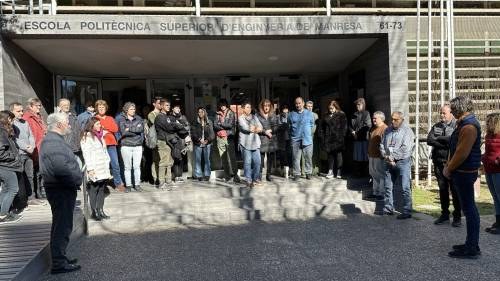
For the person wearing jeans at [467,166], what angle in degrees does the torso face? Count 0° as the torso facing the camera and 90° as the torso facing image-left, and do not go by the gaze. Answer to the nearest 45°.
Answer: approximately 90°

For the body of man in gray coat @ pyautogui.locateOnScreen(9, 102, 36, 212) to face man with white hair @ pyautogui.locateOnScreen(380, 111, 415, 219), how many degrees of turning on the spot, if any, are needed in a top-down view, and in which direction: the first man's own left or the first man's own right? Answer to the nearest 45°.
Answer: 0° — they already face them

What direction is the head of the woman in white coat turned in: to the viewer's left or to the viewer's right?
to the viewer's right

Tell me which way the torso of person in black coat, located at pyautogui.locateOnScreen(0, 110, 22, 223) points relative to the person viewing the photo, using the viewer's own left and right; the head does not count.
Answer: facing to the right of the viewer

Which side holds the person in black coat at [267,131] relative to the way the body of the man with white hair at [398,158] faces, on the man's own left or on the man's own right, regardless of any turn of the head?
on the man's own right

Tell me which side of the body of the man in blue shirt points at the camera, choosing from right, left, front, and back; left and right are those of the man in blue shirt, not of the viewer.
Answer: front

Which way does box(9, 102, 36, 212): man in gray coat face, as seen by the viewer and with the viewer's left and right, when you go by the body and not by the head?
facing the viewer and to the right of the viewer

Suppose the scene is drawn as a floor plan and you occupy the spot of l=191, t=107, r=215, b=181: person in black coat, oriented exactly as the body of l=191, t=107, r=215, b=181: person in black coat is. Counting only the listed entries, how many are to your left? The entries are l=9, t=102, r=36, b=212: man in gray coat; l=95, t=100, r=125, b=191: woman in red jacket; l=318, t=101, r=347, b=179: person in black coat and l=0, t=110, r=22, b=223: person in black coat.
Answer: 1

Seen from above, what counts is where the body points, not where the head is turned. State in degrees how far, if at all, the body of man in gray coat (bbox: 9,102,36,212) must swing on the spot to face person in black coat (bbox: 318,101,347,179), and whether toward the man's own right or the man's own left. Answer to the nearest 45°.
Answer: approximately 45° to the man's own left

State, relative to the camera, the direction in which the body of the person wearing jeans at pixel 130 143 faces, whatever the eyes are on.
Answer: toward the camera

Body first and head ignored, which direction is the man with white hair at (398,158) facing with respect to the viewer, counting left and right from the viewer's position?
facing the viewer and to the left of the viewer
